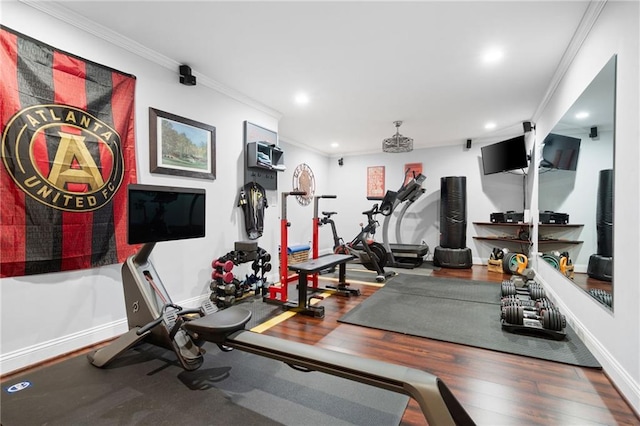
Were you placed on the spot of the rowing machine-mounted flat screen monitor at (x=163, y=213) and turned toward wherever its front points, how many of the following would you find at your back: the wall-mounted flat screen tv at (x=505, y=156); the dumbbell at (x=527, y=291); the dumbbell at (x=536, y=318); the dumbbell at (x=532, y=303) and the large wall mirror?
0

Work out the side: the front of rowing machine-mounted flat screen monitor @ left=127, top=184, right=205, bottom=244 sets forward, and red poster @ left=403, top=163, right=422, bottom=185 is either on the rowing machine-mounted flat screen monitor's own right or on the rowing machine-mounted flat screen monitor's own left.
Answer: on the rowing machine-mounted flat screen monitor's own left

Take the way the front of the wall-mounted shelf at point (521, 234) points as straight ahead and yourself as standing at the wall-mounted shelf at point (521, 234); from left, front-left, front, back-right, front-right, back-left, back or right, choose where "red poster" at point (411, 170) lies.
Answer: right

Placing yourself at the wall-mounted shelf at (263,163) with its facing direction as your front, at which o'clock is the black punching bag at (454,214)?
The black punching bag is roughly at 10 o'clock from the wall-mounted shelf.

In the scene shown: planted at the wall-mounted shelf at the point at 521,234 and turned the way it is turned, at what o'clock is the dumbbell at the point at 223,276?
The dumbbell is roughly at 1 o'clock from the wall-mounted shelf.

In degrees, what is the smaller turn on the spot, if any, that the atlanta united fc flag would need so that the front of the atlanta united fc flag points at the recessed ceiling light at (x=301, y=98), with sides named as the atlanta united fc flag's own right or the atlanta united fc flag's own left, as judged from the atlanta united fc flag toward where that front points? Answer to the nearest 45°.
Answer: approximately 45° to the atlanta united fc flag's own left

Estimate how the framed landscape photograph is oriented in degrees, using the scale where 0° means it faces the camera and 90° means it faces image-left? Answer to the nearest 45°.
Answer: approximately 315°

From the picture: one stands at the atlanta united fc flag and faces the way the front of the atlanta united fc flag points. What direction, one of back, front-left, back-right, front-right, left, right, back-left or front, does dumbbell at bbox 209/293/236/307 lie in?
front-left

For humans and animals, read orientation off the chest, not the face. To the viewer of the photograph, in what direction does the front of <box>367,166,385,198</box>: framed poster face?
facing the viewer

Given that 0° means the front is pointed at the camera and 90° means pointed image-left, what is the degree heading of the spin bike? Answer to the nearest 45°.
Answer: approximately 315°

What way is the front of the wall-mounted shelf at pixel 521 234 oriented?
toward the camera

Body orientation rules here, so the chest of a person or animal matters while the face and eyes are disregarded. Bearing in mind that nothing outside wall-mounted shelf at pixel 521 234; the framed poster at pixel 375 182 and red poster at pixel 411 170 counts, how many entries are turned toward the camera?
3

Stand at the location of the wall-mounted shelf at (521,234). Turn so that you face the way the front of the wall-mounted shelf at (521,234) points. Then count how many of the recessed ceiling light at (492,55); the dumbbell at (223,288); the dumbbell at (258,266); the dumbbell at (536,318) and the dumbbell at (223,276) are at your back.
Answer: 0

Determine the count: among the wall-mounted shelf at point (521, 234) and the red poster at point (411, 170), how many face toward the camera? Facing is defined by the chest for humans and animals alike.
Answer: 2

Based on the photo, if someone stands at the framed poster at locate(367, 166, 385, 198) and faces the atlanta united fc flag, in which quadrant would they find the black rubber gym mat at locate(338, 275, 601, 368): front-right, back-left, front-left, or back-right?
front-left

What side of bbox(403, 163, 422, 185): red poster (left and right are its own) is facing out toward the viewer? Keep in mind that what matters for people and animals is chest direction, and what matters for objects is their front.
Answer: front

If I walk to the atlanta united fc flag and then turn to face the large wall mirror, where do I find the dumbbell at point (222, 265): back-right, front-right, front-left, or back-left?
front-left

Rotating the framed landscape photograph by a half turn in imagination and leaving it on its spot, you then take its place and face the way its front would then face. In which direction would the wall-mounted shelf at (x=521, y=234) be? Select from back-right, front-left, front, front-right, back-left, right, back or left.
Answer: back-right

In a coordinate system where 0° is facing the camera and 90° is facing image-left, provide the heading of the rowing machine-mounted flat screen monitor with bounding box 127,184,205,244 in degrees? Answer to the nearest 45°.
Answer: approximately 315°

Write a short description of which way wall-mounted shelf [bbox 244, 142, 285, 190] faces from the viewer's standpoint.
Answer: facing the viewer and to the right of the viewer

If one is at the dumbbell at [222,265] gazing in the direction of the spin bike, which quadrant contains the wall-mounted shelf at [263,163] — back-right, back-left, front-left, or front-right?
front-left
